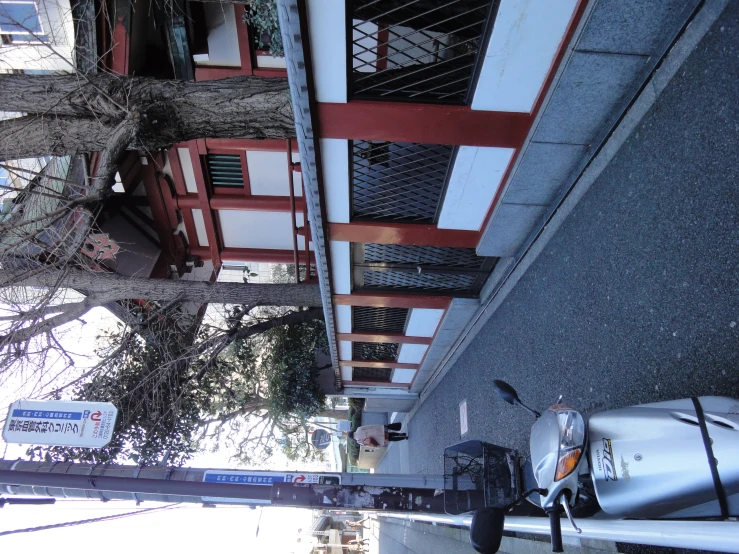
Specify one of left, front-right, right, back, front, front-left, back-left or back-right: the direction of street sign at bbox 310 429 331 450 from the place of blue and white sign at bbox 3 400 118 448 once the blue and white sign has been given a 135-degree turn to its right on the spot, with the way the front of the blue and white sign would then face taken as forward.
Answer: right

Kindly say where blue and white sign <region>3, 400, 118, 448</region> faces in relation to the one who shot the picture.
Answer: facing the viewer

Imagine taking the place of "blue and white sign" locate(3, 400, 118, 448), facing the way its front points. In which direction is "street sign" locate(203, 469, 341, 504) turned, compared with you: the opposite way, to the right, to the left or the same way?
the same way

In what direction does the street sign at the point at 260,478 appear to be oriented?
toward the camera

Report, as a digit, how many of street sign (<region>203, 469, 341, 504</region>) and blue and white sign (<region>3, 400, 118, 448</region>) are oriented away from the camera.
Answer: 0
